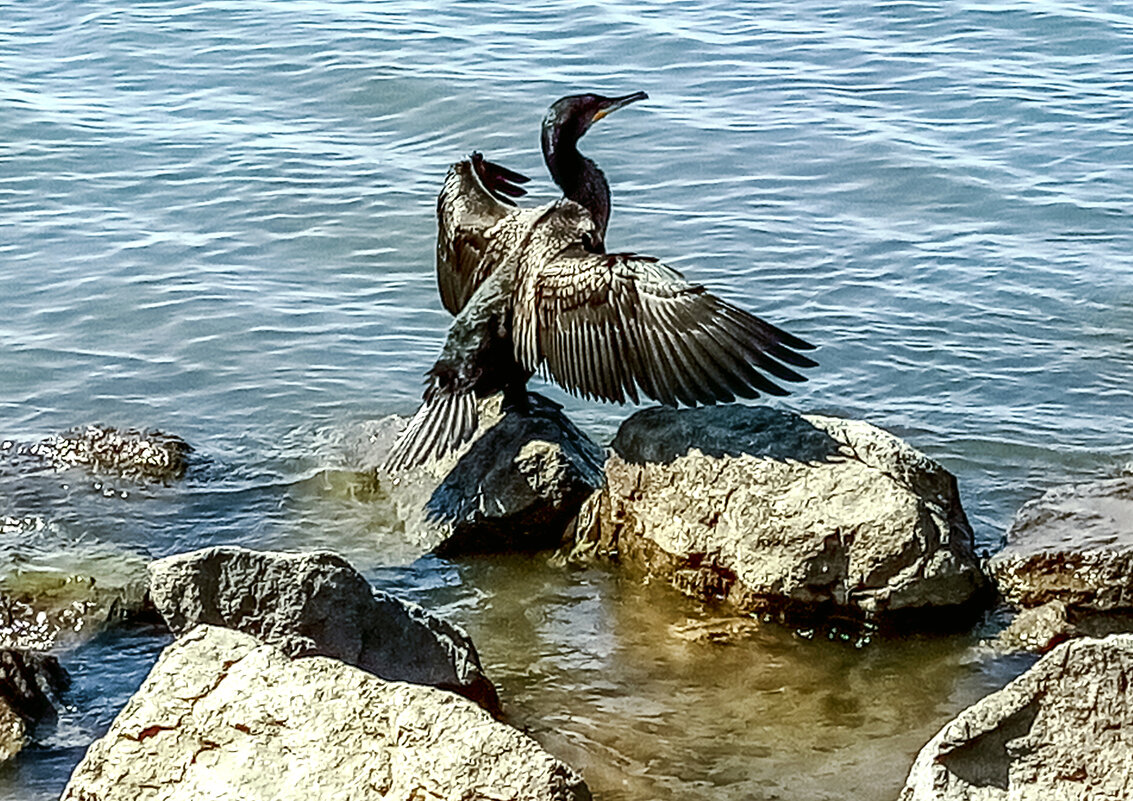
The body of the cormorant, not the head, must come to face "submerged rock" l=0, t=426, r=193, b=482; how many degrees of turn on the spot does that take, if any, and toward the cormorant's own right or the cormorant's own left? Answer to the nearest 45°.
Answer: approximately 135° to the cormorant's own left

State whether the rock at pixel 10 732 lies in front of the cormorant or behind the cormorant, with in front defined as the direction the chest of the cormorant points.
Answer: behind

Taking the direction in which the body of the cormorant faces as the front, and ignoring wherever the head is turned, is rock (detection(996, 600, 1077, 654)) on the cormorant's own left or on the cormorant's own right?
on the cormorant's own right

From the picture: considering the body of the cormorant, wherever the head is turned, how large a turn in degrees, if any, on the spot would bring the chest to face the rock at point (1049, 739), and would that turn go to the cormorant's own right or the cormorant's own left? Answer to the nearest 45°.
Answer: approximately 135° to the cormorant's own right

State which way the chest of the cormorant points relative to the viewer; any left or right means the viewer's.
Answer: facing away from the viewer and to the right of the viewer

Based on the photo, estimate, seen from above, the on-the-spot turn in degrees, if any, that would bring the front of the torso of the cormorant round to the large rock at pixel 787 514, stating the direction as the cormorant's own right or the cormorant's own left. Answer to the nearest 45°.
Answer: approximately 90° to the cormorant's own right

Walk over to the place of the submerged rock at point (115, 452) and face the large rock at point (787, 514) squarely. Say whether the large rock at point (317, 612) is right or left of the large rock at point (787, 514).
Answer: right

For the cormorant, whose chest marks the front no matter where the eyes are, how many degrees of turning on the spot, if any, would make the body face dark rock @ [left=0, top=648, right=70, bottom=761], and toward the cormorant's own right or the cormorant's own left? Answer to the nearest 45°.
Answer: approximately 180°

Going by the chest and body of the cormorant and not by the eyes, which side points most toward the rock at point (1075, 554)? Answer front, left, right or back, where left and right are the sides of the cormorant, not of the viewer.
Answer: right

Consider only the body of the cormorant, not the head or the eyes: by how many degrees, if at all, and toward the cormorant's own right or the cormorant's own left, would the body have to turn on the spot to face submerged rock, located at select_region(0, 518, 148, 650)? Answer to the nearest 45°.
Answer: approximately 135° to the cormorant's own left
